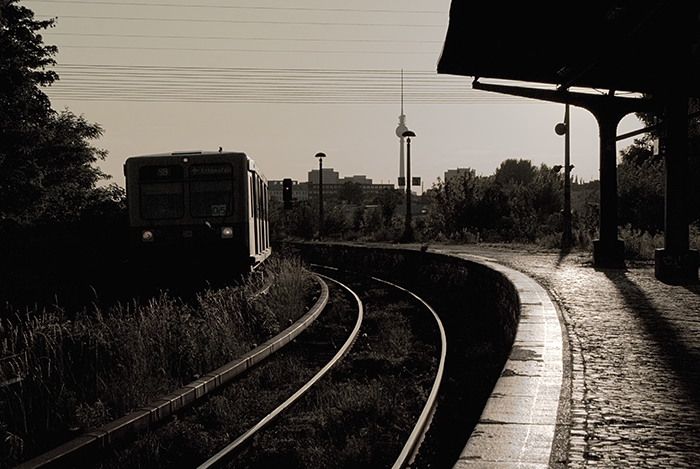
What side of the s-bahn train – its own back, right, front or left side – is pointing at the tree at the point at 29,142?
right

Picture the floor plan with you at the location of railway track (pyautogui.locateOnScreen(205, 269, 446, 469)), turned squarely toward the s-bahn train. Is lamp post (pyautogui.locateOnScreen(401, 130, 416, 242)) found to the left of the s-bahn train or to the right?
right

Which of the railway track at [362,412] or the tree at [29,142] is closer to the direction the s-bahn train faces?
the railway track

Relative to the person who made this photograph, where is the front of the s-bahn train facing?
facing the viewer and to the left of the viewer

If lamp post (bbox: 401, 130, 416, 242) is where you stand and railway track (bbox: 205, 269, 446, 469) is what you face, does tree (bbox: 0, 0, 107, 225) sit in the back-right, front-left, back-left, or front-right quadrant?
front-right

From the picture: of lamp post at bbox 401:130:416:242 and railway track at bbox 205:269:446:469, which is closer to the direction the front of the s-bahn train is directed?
the railway track

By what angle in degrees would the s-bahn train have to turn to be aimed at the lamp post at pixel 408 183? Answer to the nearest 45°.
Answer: approximately 180°

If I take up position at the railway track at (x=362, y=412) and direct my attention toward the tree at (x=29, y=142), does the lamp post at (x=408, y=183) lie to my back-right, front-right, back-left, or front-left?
front-right
